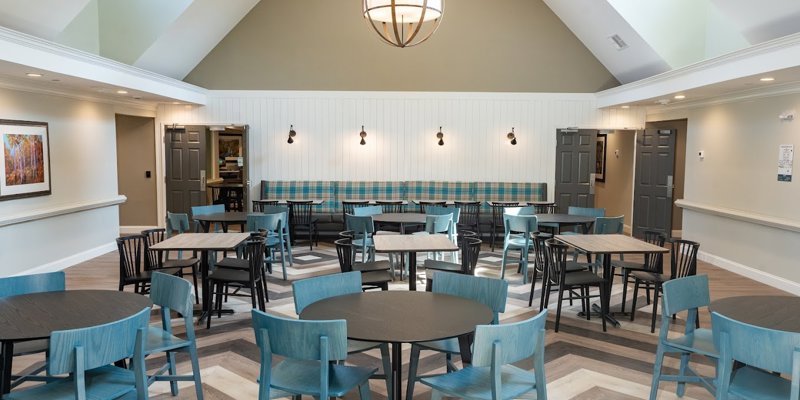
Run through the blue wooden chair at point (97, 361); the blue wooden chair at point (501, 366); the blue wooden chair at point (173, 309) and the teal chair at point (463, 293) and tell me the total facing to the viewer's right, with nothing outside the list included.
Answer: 0

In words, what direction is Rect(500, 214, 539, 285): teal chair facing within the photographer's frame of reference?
facing away from the viewer and to the right of the viewer

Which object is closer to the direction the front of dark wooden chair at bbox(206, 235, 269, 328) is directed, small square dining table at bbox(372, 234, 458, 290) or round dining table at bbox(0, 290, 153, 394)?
the round dining table

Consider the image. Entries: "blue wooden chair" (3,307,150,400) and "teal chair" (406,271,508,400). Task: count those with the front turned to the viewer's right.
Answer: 0

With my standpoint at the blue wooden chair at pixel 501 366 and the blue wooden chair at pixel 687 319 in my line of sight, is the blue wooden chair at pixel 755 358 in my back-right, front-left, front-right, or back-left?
front-right

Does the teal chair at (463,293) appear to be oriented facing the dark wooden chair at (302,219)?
no

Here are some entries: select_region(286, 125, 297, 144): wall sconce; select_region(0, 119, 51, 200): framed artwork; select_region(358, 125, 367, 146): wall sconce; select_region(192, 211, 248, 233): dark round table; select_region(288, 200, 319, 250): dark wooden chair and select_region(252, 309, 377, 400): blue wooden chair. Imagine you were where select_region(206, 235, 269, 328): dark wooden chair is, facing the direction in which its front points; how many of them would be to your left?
1

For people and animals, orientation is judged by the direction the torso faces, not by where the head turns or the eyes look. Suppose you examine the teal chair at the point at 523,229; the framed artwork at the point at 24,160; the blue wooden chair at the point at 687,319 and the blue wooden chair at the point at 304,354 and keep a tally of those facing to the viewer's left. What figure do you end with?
0

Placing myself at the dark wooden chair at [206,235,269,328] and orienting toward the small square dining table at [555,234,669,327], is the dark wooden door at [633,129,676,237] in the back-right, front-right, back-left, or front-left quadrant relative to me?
front-left

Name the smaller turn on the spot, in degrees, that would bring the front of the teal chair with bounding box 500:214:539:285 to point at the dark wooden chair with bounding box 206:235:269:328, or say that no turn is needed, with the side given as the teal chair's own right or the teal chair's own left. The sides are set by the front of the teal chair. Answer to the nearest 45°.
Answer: approximately 180°

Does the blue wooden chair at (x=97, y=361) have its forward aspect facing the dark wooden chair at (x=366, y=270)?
no

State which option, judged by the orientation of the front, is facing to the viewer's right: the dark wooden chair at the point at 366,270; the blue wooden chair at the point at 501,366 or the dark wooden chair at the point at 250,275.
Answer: the dark wooden chair at the point at 366,270

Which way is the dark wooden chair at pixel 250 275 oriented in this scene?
to the viewer's left

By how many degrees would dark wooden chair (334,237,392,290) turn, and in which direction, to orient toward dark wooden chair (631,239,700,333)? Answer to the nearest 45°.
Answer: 0° — it already faces it

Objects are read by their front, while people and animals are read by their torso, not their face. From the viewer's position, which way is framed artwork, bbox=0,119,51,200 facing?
facing the viewer and to the right of the viewer

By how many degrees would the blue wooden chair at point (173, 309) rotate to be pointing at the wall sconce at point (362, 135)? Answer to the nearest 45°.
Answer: approximately 180°

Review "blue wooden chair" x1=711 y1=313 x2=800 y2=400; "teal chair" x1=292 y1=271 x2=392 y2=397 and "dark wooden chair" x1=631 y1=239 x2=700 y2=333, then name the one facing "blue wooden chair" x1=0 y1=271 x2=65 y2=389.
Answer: the dark wooden chair
